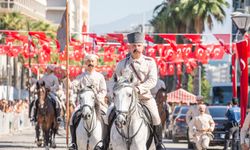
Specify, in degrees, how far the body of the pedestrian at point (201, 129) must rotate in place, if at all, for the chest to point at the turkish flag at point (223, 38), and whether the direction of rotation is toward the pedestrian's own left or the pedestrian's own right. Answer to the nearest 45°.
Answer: approximately 180°

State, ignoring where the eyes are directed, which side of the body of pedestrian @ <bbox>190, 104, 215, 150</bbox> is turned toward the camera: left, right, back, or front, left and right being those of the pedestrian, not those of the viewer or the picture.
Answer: front

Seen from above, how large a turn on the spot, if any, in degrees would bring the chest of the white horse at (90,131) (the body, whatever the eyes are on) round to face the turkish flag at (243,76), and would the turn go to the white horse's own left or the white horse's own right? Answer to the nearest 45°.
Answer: approximately 135° to the white horse's own left

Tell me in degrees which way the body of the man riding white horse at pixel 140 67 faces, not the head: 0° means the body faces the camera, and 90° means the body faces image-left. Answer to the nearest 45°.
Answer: approximately 0°

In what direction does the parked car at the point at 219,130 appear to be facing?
toward the camera

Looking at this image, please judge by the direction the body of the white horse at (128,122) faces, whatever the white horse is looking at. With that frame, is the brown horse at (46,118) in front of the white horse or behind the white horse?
behind
